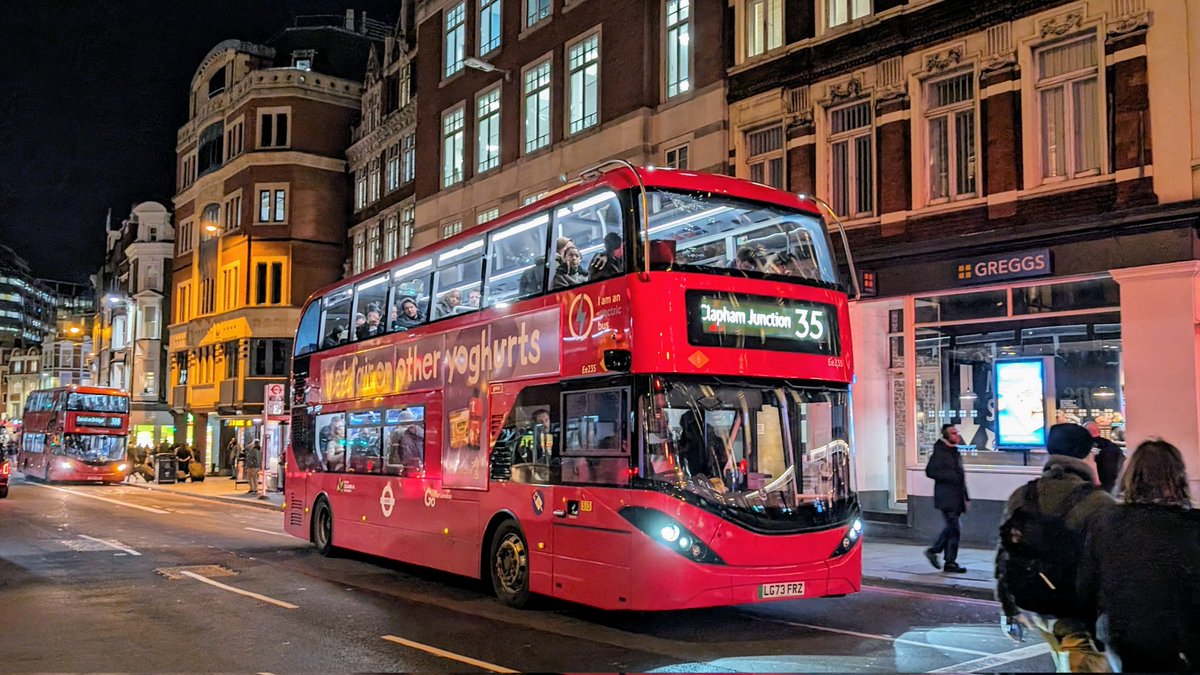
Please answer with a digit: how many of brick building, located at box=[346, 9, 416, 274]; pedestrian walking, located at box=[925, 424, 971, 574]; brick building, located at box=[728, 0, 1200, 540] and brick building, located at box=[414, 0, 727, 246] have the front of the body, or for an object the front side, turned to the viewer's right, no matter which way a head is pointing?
1

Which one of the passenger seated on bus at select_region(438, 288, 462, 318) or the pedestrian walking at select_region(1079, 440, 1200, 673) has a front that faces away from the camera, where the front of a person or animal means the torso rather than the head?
the pedestrian walking

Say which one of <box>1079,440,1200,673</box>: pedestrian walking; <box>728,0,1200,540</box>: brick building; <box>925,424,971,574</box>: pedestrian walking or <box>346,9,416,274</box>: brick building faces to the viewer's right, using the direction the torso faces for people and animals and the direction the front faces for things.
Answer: <box>925,424,971,574</box>: pedestrian walking

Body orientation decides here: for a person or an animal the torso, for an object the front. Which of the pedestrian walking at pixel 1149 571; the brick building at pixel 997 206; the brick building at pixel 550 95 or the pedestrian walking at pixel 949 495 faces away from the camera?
the pedestrian walking at pixel 1149 571

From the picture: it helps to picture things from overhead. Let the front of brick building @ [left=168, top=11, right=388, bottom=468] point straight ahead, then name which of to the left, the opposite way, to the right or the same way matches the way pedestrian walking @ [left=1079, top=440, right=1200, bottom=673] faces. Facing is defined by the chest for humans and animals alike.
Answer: the opposite way

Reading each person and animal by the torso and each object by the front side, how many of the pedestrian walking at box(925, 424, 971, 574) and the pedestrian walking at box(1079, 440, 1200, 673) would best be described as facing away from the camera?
1

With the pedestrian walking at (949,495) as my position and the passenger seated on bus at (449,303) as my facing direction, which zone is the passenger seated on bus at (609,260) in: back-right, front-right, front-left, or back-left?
front-left

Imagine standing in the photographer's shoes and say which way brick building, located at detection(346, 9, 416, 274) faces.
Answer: facing the viewer and to the left of the viewer

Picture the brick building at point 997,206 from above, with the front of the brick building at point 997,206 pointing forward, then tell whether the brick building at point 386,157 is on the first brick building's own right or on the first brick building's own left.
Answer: on the first brick building's own right

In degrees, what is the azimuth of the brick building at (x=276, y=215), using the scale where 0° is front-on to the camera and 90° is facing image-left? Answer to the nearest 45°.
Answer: approximately 45°

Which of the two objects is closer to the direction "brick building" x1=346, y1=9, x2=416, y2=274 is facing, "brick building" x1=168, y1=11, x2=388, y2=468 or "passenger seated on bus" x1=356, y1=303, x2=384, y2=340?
the passenger seated on bus

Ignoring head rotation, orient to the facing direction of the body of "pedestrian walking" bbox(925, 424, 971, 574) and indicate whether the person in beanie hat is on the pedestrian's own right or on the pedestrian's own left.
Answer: on the pedestrian's own right

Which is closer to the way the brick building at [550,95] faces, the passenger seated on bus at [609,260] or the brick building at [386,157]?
the passenger seated on bus

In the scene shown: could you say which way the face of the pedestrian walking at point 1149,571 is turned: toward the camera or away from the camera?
away from the camera

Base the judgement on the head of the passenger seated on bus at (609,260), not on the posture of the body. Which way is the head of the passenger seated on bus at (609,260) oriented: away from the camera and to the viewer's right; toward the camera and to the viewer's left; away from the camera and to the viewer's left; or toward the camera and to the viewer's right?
toward the camera and to the viewer's right

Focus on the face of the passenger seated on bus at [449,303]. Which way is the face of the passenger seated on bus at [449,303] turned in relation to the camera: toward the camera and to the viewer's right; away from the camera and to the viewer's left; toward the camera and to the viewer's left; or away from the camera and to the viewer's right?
toward the camera and to the viewer's right

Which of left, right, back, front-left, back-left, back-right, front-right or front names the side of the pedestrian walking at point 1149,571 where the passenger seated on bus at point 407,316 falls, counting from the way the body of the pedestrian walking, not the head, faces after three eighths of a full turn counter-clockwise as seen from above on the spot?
right

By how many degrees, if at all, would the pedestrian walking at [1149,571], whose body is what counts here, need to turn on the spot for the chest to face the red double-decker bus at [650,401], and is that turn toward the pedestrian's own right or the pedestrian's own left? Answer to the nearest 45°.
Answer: approximately 45° to the pedestrian's own left

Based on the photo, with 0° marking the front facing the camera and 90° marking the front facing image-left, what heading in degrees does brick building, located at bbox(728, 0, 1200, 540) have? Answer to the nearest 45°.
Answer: approximately 45°
